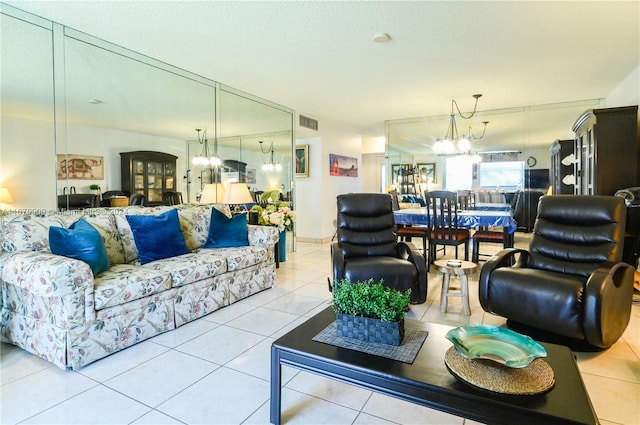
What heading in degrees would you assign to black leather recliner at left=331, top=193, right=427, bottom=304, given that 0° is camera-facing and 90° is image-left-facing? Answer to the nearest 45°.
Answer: approximately 0°

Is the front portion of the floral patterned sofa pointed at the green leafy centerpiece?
yes

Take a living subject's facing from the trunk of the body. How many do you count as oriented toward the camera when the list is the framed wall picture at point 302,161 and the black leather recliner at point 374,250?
2

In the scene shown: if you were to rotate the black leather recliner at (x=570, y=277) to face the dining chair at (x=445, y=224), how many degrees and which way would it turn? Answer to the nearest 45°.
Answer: approximately 90° to its right

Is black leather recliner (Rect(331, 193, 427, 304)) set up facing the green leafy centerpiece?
yes

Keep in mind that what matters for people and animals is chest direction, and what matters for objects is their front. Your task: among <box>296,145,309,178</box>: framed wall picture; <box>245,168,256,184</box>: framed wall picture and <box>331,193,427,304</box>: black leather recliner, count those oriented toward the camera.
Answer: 3

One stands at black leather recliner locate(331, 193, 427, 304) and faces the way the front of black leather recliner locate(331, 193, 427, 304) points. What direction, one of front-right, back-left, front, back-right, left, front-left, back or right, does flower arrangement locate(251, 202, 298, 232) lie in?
back-right
